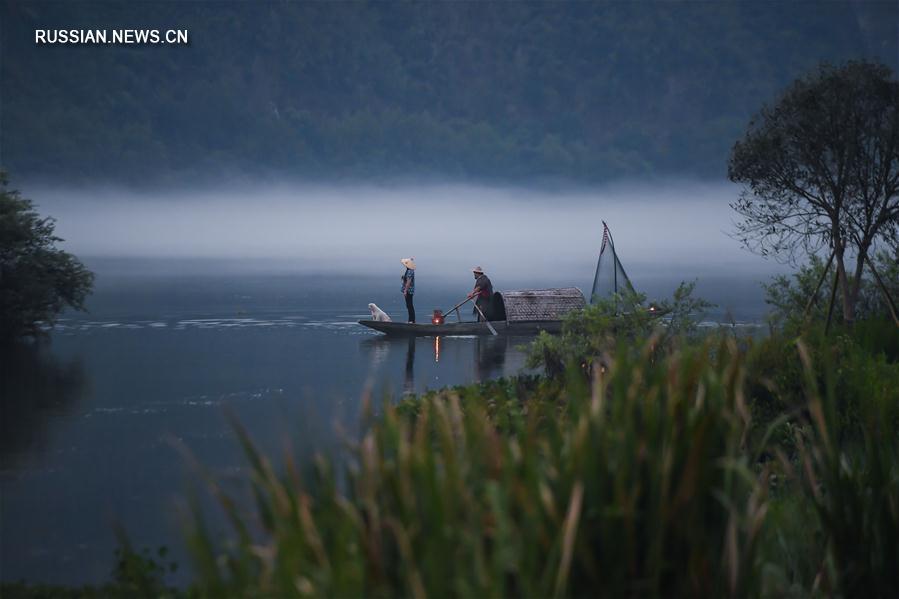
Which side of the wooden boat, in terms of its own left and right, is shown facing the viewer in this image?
left

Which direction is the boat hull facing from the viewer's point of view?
to the viewer's left

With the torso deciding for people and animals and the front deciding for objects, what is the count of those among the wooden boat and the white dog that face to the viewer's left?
2

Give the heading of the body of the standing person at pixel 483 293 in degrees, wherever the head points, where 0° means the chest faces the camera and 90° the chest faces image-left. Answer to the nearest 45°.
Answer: approximately 90°

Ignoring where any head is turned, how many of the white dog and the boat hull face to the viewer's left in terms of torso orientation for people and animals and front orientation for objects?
2

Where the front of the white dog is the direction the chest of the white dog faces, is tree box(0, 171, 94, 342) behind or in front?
in front

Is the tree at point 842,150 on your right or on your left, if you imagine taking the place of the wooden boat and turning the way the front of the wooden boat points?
on your left

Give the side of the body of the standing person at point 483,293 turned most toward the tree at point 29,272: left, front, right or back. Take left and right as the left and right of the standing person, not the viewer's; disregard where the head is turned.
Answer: front

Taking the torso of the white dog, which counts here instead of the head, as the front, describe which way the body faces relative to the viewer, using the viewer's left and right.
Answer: facing to the left of the viewer
